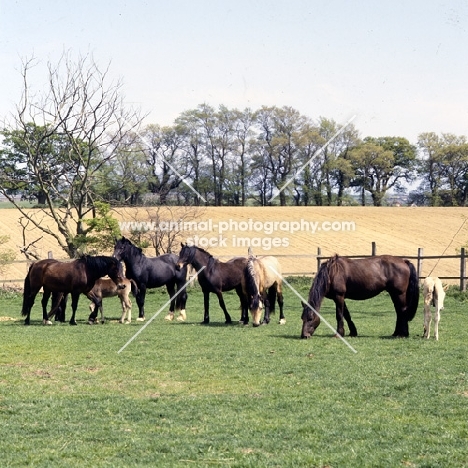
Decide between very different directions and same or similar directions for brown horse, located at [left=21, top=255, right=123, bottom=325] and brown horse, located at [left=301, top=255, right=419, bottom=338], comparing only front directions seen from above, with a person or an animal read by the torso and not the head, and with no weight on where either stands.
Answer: very different directions

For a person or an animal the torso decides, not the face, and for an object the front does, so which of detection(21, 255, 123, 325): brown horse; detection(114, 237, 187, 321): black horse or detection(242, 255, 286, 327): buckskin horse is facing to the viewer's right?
the brown horse

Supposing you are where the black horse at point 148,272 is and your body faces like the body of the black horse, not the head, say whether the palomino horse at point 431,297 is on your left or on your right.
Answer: on your left

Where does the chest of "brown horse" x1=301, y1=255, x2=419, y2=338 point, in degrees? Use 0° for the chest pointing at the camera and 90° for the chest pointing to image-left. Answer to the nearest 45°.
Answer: approximately 90°

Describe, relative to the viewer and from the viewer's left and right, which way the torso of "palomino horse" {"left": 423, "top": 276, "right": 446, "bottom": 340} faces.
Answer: facing away from the viewer

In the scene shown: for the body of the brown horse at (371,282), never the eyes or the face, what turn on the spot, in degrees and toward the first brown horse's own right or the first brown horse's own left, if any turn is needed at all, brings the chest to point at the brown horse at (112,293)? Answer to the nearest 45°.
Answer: approximately 45° to the first brown horse's own right

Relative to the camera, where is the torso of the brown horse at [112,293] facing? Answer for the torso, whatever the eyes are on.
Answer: to the viewer's left

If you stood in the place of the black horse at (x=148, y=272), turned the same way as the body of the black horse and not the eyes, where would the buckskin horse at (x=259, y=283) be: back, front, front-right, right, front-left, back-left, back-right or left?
back-left

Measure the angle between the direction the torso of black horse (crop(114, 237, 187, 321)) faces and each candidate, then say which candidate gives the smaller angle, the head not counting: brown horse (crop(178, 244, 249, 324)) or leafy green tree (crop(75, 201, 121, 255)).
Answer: the leafy green tree

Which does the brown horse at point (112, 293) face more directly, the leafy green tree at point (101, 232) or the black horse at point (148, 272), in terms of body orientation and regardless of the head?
the leafy green tree

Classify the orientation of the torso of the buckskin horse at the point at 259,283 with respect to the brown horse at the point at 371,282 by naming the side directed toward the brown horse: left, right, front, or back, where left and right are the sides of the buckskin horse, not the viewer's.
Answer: left

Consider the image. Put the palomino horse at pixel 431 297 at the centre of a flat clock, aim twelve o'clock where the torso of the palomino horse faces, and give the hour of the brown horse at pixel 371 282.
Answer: The brown horse is roughly at 9 o'clock from the palomino horse.
